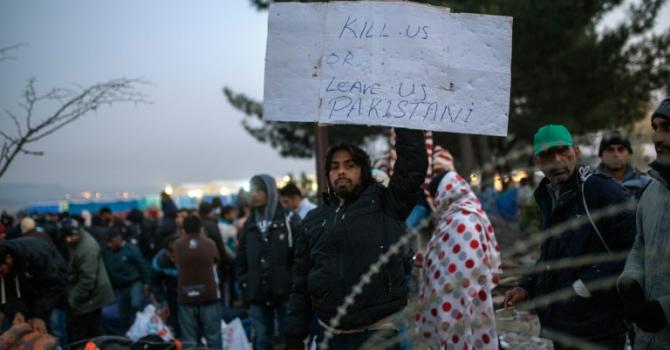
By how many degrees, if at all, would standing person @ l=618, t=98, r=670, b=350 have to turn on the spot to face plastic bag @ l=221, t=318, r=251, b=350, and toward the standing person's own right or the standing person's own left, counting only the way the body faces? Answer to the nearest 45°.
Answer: approximately 90° to the standing person's own right

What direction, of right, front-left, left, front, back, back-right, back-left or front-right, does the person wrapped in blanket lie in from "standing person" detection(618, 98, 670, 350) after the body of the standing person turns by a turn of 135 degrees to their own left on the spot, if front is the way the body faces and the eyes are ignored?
back-left

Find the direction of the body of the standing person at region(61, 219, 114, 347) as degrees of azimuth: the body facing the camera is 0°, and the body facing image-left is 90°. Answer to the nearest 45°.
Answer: approximately 90°

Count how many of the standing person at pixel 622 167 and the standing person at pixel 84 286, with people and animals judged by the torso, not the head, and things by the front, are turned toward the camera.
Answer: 1

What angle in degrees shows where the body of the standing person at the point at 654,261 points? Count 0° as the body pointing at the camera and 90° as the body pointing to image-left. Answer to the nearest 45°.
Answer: approximately 45°

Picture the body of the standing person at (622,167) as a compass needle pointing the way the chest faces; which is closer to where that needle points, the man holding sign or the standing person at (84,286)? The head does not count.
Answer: the man holding sign

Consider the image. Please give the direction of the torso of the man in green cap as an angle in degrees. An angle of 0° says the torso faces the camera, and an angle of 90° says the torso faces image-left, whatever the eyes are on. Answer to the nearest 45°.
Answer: approximately 45°

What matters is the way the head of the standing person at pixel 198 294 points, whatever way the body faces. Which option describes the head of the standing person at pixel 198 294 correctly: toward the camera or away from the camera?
away from the camera

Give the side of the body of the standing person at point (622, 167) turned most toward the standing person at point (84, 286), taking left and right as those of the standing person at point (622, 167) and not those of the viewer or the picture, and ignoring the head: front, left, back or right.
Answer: right
